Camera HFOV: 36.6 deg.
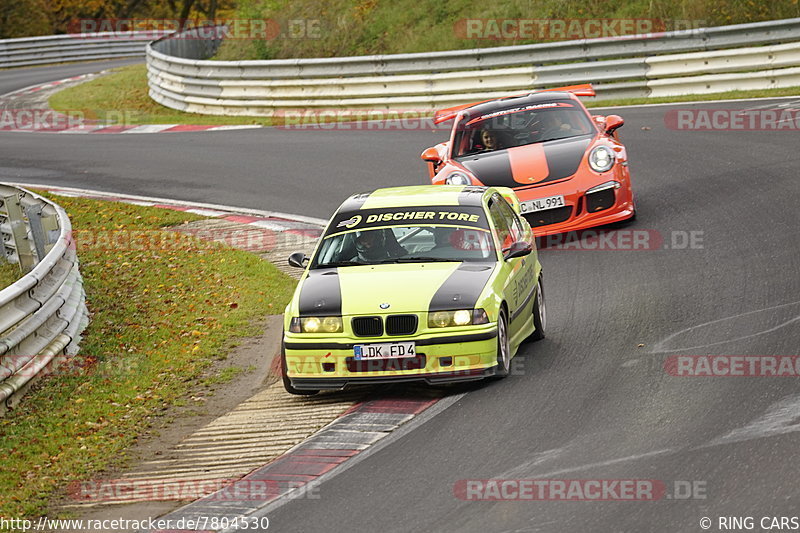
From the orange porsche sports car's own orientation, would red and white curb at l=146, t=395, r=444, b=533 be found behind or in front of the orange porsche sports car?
in front

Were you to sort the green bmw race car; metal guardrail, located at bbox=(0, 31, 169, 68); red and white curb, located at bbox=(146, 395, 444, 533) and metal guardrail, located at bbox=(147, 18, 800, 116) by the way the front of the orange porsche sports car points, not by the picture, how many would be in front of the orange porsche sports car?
2

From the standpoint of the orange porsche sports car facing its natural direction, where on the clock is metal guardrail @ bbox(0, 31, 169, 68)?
The metal guardrail is roughly at 5 o'clock from the orange porsche sports car.

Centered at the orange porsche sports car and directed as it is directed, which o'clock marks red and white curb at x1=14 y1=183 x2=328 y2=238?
The red and white curb is roughly at 4 o'clock from the orange porsche sports car.

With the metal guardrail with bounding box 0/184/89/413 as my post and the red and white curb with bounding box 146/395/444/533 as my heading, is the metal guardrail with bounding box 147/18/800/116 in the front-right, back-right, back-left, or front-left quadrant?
back-left

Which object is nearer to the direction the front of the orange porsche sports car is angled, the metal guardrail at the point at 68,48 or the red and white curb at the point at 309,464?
the red and white curb

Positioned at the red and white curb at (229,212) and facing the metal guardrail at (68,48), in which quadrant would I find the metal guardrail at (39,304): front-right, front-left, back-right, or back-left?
back-left

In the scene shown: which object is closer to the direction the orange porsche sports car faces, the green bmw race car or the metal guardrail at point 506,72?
the green bmw race car

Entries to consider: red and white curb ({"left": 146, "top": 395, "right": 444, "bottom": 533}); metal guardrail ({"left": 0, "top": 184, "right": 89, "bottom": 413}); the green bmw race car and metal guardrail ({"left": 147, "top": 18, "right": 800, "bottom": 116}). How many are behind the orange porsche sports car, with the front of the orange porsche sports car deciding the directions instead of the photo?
1

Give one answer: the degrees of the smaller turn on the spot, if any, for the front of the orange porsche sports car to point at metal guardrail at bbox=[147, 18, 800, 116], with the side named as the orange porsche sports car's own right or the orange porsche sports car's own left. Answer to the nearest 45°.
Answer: approximately 180°

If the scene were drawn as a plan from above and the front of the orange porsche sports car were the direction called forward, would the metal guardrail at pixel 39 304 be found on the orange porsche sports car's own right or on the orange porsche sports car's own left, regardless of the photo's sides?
on the orange porsche sports car's own right

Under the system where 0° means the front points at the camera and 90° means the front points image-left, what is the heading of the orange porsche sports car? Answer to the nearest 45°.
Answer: approximately 0°

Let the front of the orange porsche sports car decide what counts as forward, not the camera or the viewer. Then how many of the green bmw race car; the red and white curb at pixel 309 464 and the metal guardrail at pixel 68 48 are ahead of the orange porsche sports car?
2

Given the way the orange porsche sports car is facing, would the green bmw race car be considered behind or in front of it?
in front
